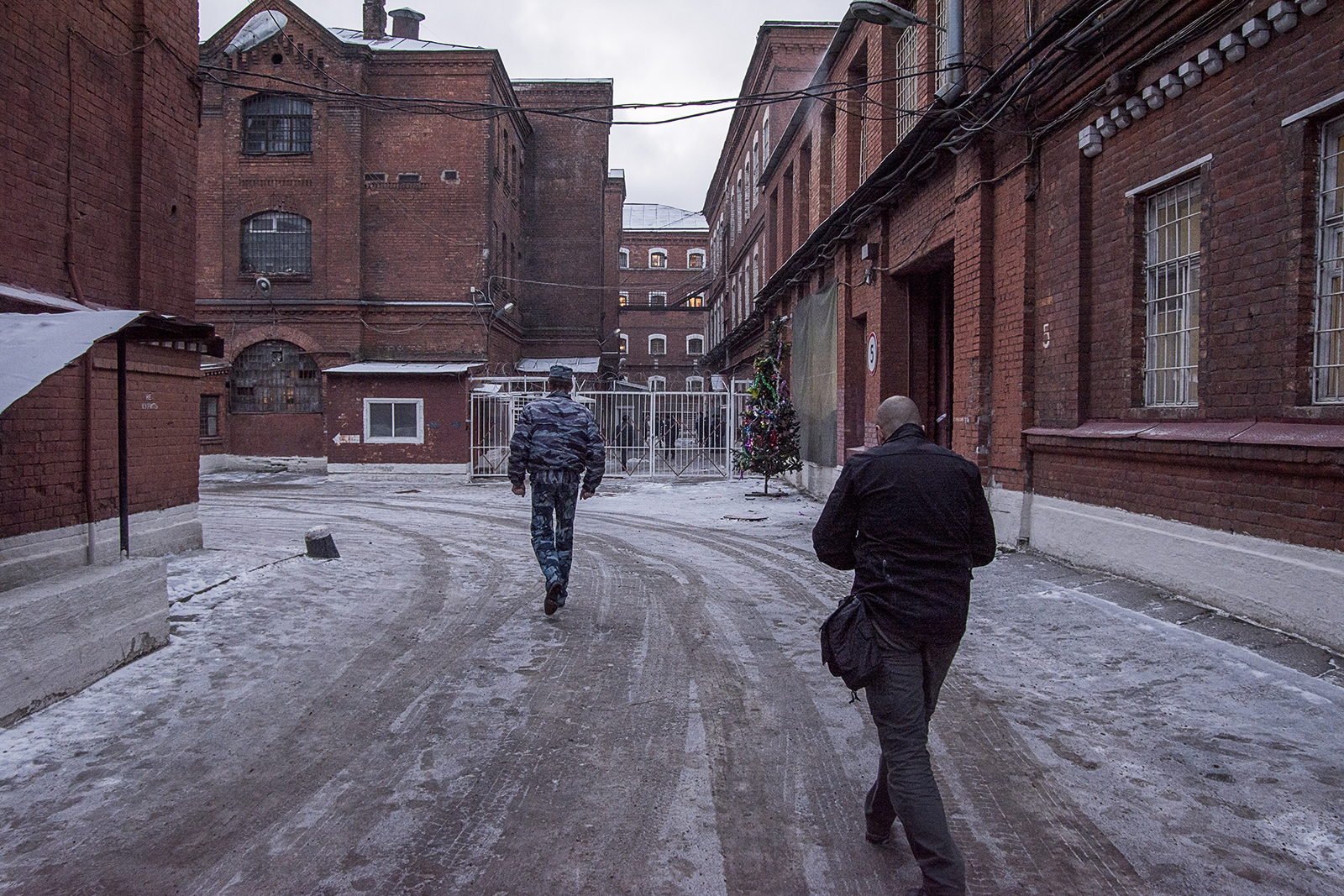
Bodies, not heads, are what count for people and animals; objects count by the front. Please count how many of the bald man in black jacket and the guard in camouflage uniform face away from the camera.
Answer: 2

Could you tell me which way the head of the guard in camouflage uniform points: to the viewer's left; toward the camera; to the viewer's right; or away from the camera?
away from the camera

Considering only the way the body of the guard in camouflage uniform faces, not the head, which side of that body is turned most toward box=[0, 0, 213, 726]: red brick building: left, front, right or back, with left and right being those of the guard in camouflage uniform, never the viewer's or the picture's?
left

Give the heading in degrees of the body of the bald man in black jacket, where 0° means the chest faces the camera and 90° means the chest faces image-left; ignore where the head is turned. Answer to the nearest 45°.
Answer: approximately 180°

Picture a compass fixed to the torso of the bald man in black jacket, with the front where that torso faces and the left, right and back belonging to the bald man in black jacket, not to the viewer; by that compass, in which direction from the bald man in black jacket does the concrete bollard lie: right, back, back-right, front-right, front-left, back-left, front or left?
front-left

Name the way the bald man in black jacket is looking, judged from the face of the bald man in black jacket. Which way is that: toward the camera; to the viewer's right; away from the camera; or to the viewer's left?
away from the camera

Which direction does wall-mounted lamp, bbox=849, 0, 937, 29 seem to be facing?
to the viewer's left

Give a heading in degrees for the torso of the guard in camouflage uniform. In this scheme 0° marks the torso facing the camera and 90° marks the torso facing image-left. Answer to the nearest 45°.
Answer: approximately 180°

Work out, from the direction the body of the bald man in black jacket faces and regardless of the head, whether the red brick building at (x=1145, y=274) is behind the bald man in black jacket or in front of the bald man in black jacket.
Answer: in front

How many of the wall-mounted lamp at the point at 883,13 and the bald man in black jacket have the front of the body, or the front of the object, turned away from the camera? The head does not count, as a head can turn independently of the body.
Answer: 1
